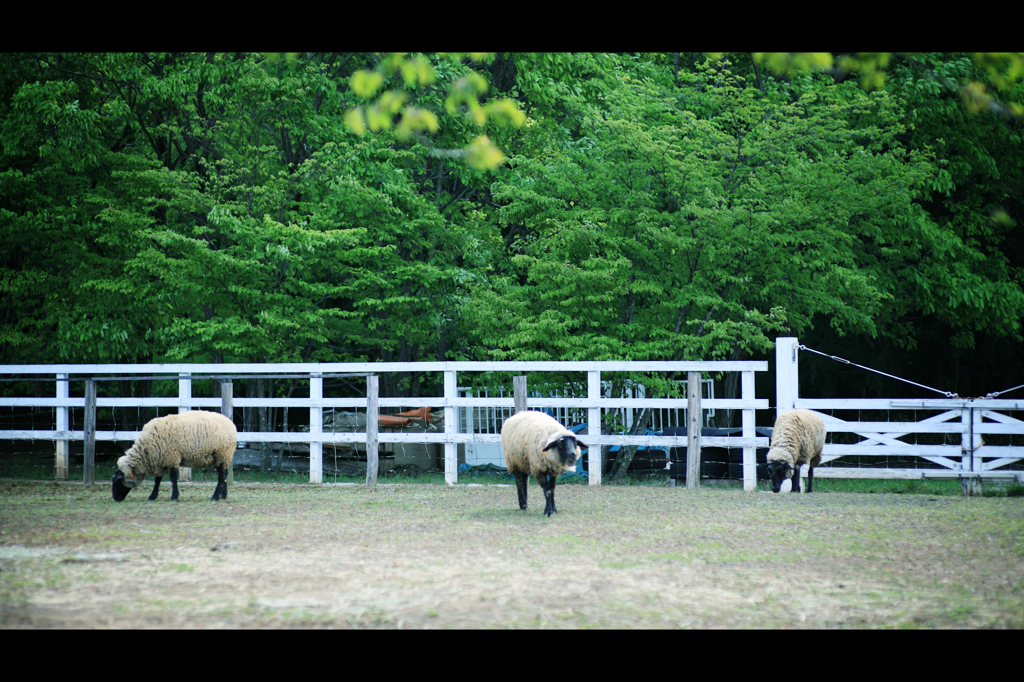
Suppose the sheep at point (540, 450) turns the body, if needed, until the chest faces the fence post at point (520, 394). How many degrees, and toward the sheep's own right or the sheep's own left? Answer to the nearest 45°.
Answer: approximately 135° to the sheep's own left

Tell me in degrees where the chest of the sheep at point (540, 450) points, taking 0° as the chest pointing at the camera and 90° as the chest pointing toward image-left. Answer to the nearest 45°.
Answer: approximately 315°

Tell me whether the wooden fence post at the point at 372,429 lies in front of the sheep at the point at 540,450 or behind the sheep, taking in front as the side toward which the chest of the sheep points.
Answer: behind

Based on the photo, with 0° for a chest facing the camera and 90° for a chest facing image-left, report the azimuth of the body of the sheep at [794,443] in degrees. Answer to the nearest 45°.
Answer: approximately 45°

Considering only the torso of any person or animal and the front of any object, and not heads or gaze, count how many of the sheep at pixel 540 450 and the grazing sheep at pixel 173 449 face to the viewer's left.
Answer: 1

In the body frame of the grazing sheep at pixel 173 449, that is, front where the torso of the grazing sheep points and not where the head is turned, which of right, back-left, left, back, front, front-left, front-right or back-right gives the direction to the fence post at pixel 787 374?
back

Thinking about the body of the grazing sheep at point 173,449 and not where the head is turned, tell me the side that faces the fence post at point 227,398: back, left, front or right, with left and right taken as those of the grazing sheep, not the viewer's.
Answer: right

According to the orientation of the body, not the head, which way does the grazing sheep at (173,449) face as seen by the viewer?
to the viewer's left

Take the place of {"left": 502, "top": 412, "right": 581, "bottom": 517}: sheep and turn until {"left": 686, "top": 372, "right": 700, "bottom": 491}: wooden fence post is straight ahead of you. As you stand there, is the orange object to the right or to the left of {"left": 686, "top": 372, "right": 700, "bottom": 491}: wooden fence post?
left
